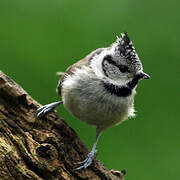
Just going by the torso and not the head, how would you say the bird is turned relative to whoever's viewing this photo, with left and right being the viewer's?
facing the viewer and to the right of the viewer
